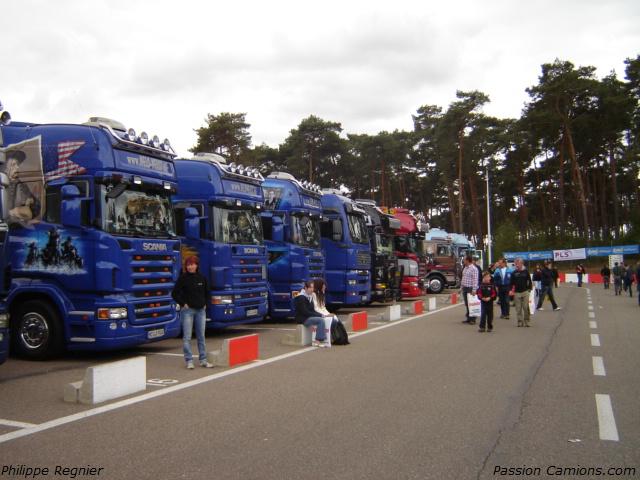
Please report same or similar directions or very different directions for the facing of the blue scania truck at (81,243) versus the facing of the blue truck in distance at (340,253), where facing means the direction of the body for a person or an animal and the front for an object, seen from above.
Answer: same or similar directions

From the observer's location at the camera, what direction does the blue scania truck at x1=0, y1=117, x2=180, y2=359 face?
facing the viewer and to the right of the viewer

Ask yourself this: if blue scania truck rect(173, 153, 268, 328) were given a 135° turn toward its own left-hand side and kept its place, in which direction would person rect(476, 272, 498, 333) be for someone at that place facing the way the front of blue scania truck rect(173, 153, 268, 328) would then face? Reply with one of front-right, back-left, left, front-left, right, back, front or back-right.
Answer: right

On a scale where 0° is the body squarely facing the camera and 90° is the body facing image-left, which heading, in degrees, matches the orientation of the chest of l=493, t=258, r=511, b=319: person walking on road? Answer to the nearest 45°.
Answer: approximately 0°

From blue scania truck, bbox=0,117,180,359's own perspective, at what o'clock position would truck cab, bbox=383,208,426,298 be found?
The truck cab is roughly at 9 o'clock from the blue scania truck.

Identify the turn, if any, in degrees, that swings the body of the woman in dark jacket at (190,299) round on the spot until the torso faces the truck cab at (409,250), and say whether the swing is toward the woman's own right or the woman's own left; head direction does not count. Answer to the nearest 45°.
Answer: approximately 135° to the woman's own left

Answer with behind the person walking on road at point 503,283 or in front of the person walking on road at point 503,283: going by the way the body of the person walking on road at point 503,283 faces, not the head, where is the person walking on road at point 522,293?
in front

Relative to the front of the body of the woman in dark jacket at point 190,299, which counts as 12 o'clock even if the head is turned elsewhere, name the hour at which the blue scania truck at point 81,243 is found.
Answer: The blue scania truck is roughly at 4 o'clock from the woman in dark jacket.

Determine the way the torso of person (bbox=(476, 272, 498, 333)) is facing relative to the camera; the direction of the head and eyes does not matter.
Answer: toward the camera

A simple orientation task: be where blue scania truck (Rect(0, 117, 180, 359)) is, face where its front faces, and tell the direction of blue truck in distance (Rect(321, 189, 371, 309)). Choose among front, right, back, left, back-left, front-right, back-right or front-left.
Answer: left

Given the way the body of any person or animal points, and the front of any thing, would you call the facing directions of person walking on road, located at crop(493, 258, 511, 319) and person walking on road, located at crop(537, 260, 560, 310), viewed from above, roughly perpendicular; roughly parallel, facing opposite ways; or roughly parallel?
roughly perpendicular

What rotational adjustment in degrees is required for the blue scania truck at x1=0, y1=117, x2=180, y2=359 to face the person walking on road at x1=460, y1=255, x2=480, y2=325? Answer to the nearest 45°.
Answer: approximately 45° to its left

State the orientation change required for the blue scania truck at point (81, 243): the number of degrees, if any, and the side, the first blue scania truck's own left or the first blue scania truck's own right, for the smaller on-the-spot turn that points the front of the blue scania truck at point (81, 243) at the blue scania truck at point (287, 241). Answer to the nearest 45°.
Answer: approximately 90° to the first blue scania truck's own left

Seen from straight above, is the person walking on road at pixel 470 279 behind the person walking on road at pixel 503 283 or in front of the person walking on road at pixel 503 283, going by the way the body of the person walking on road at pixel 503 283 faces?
in front
